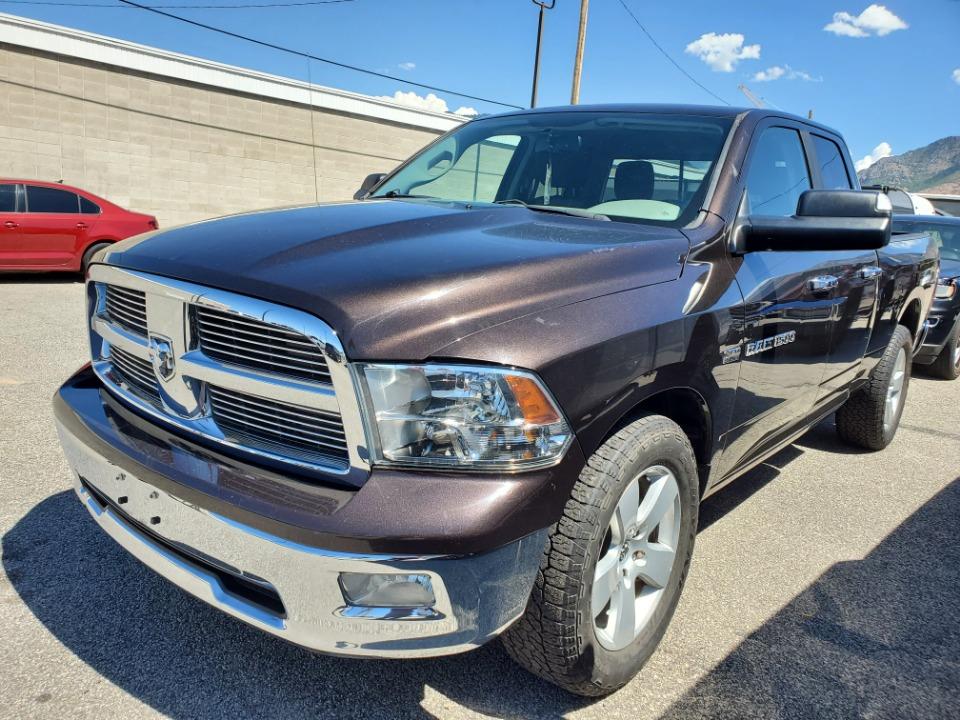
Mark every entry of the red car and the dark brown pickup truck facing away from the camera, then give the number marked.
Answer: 0

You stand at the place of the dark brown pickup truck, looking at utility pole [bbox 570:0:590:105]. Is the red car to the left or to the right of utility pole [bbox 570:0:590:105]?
left

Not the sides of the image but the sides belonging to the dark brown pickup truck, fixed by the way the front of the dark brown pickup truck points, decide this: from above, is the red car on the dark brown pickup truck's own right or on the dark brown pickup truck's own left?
on the dark brown pickup truck's own right

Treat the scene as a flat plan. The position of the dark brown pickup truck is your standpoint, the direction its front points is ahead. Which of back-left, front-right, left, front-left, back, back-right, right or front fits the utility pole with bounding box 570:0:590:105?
back-right
